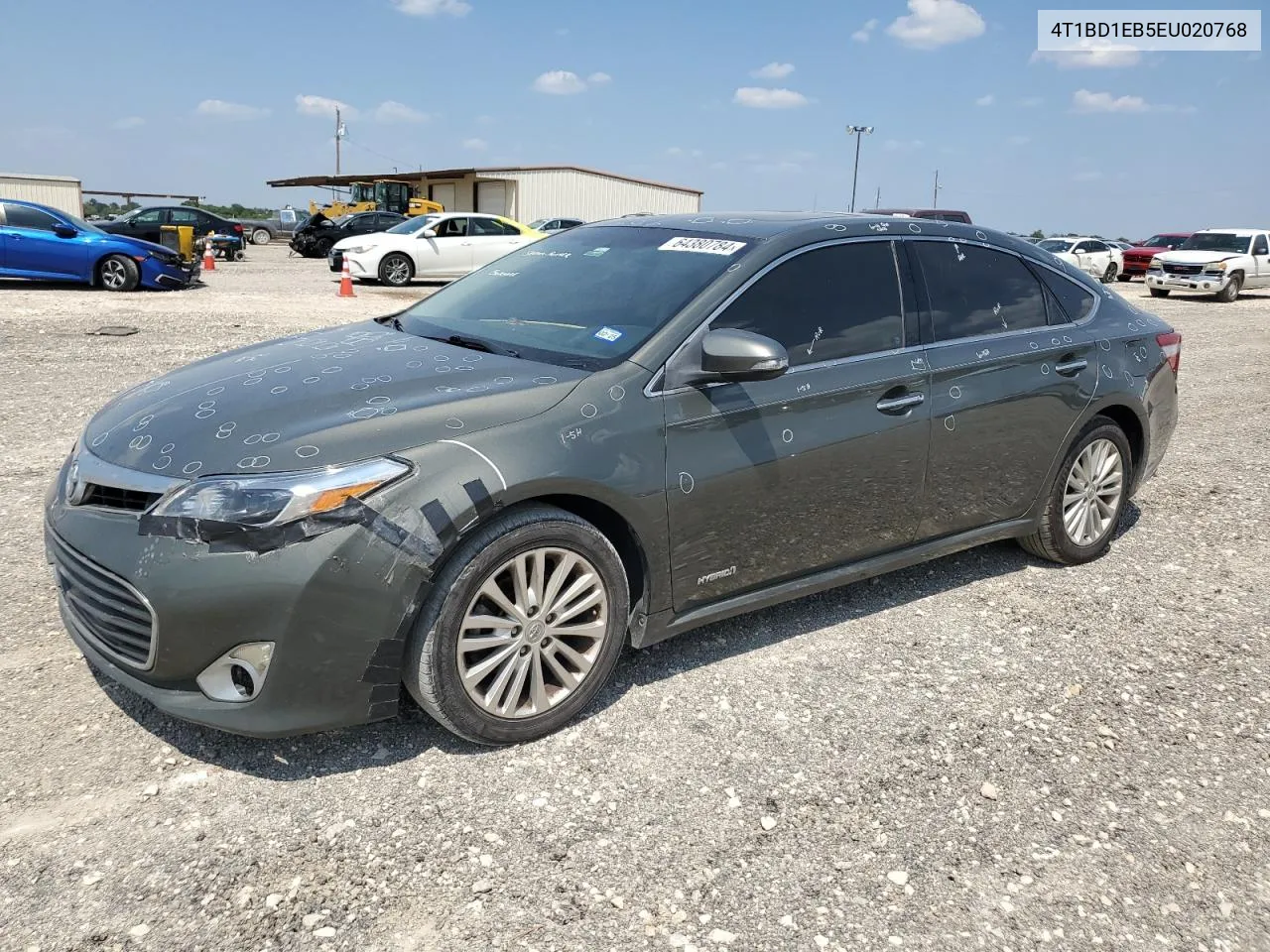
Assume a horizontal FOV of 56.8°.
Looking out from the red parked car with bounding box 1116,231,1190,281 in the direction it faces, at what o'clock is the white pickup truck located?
The white pickup truck is roughly at 10 o'clock from the red parked car.

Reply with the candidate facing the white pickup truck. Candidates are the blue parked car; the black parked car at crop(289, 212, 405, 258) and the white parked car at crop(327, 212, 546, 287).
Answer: the blue parked car

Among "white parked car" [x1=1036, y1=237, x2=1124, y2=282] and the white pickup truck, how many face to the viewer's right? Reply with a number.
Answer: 0

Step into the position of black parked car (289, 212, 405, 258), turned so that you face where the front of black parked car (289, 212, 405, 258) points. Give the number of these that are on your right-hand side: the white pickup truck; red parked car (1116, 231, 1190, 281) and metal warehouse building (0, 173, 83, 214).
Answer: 1

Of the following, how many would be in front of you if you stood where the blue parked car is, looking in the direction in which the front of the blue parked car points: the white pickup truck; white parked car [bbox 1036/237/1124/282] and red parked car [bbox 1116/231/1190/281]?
3

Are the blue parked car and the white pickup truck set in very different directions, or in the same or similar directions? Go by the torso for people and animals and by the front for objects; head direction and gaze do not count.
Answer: very different directions

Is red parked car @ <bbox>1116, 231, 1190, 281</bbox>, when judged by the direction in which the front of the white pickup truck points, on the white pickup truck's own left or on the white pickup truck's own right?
on the white pickup truck's own right

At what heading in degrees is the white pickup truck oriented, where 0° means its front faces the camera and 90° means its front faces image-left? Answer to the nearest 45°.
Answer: approximately 45°

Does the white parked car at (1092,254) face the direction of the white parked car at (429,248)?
yes

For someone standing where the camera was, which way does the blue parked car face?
facing to the right of the viewer

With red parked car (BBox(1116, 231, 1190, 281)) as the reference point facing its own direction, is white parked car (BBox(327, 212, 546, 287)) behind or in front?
in front

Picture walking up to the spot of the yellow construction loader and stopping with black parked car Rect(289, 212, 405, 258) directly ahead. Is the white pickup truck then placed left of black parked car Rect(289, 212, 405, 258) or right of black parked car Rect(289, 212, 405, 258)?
left

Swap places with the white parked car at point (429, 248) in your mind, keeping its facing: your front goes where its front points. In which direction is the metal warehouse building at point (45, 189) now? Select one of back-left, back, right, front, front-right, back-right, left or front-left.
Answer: right

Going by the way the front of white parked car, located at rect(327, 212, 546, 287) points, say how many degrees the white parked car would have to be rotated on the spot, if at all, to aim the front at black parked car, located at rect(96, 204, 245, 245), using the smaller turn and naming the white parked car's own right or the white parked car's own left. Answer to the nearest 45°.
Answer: approximately 90° to the white parked car's own right

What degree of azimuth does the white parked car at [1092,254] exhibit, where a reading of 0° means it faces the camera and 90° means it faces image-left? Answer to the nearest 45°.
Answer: approximately 45°
